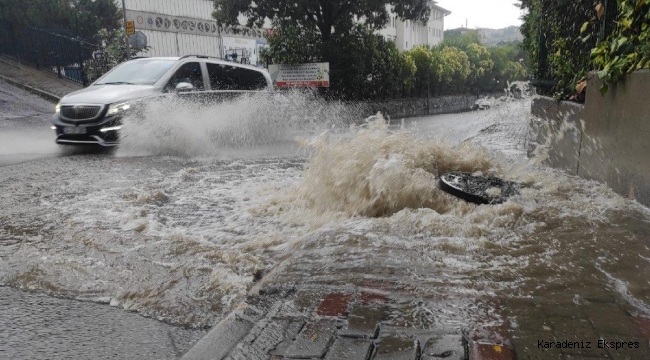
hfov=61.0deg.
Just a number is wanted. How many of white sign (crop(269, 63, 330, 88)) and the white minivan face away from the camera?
0

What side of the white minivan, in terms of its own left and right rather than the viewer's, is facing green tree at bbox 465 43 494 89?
back

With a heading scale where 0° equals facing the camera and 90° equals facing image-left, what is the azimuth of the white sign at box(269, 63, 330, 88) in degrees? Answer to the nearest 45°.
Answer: approximately 0°

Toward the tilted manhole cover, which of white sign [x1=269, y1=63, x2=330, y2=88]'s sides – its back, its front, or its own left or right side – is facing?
front

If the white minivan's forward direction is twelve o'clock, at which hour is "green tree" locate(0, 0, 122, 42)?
The green tree is roughly at 4 o'clock from the white minivan.

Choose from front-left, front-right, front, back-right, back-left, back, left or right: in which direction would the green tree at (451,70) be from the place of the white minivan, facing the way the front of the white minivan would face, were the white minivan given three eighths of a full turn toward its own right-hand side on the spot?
front-right

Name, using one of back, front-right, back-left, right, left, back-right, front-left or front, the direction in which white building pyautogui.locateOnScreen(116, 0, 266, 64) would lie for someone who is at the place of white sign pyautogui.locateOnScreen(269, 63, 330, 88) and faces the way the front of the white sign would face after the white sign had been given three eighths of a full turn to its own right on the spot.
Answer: front

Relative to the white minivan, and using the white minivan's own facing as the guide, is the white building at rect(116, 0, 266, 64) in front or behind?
behind

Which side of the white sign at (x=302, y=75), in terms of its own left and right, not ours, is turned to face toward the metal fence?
right

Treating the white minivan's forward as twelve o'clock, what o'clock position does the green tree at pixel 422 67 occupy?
The green tree is roughly at 6 o'clock from the white minivan.
